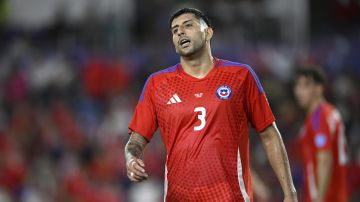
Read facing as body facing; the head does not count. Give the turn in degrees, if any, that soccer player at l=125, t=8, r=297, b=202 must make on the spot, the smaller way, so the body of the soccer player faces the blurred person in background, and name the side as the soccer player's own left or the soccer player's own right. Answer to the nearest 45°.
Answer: approximately 135° to the soccer player's own left

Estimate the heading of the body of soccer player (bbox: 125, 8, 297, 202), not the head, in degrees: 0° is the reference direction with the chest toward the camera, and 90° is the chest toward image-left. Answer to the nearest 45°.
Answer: approximately 0°
